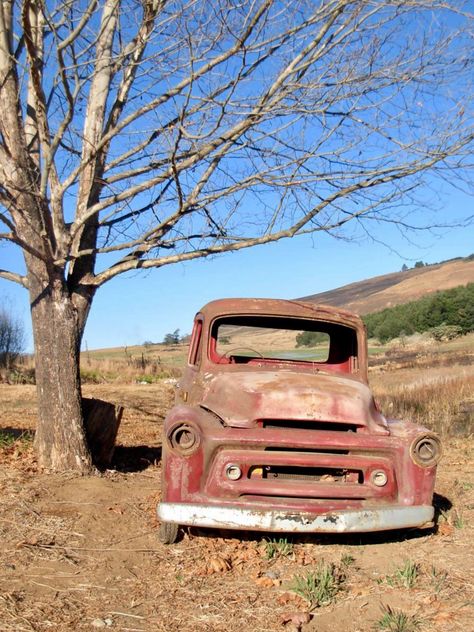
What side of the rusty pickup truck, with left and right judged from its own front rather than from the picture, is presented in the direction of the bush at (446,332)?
back

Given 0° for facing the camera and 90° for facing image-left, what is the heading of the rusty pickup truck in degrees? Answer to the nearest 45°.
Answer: approximately 0°

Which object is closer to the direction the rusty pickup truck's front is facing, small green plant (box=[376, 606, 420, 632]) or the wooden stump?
the small green plant

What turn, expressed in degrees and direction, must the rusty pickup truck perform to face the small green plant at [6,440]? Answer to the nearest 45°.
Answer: approximately 135° to its right

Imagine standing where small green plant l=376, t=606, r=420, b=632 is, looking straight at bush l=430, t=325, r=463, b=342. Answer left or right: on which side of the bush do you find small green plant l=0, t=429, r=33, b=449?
left

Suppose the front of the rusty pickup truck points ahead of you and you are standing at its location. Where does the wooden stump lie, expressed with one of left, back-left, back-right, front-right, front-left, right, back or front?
back-right

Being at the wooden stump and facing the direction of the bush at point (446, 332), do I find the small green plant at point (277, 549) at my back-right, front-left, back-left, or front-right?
back-right

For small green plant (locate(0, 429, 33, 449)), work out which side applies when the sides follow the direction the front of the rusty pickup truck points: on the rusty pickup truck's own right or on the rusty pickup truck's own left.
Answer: on the rusty pickup truck's own right

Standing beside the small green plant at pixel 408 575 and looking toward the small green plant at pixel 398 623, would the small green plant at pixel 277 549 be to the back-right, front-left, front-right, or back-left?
back-right

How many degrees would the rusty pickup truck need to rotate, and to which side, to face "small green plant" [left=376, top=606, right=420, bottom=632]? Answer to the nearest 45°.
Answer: approximately 45° to its left
